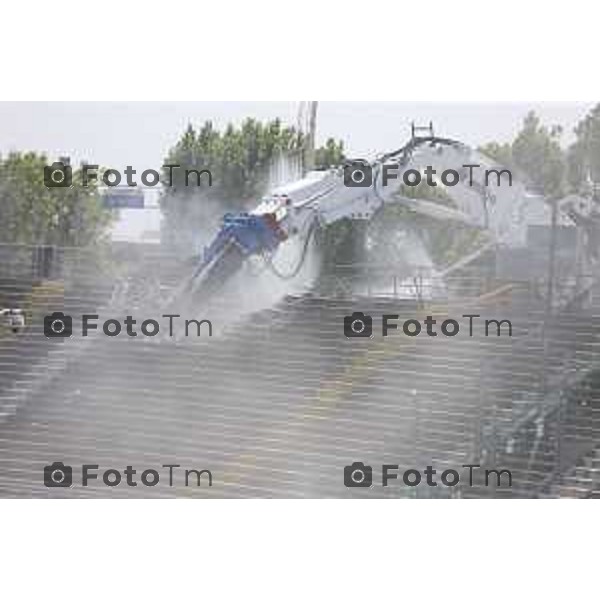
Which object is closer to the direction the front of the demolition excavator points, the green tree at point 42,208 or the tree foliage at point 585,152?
the green tree

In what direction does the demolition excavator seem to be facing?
to the viewer's left

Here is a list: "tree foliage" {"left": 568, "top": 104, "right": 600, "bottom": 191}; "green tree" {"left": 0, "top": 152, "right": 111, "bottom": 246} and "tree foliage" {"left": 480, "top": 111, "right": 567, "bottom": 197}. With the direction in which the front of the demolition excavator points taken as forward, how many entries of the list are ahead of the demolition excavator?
1

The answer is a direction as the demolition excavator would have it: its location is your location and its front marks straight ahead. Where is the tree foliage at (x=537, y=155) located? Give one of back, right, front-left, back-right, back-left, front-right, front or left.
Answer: back

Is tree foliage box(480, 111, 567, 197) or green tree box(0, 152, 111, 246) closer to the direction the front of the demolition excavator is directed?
the green tree

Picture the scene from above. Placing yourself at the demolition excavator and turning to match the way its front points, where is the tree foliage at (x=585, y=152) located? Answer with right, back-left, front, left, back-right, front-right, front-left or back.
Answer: back

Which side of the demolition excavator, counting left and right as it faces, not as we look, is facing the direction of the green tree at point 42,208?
front
